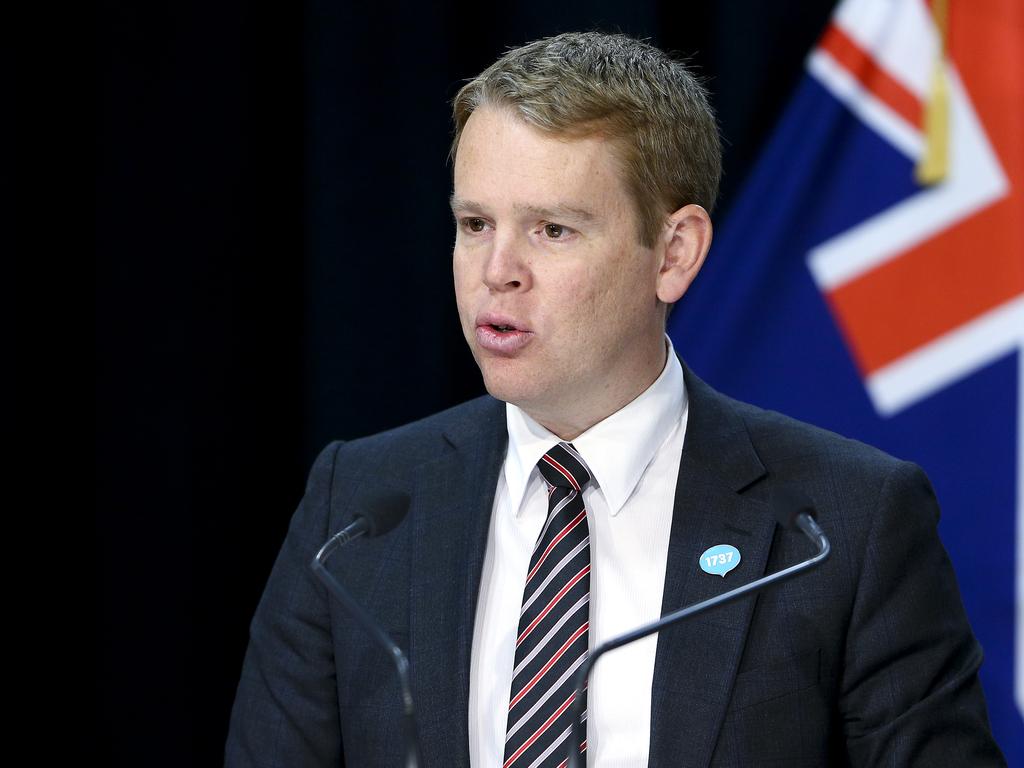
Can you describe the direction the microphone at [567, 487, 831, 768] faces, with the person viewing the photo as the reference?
facing away from the viewer and to the left of the viewer

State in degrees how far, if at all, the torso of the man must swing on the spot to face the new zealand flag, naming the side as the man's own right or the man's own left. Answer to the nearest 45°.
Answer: approximately 180°

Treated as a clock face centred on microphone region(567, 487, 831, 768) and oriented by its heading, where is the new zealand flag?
The new zealand flag is roughly at 2 o'clock from the microphone.

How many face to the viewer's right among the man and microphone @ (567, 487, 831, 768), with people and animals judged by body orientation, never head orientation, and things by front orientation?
0
